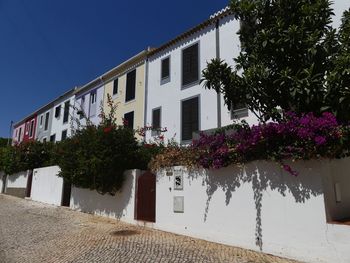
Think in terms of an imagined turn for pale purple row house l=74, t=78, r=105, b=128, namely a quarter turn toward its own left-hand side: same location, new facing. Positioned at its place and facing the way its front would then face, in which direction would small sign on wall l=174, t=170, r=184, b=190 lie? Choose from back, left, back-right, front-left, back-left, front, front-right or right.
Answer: front-right

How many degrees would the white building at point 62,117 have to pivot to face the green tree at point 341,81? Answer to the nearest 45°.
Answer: approximately 45° to its left

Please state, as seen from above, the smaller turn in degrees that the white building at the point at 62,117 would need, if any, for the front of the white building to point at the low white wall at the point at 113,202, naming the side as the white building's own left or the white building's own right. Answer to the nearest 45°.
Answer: approximately 45° to the white building's own left

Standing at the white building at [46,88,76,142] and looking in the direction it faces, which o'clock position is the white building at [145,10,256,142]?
the white building at [145,10,256,142] is roughly at 10 o'clock from the white building at [46,88,76,142].

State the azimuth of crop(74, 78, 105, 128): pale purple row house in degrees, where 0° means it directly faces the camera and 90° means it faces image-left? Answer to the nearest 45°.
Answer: approximately 45°

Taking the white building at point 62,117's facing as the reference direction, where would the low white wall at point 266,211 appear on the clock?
The low white wall is roughly at 10 o'clock from the white building.

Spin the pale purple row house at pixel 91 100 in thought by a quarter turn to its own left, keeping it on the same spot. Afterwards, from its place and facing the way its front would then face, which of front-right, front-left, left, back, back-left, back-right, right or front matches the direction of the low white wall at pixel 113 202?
front-right

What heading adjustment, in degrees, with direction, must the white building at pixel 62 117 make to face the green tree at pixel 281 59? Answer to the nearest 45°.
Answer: approximately 45° to its left

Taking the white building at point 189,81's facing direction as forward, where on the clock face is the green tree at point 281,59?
The green tree is roughly at 10 o'clock from the white building.

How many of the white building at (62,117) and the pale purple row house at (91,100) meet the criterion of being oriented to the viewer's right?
0

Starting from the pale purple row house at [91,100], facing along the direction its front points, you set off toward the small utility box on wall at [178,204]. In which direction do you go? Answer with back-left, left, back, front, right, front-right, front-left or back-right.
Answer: front-left
